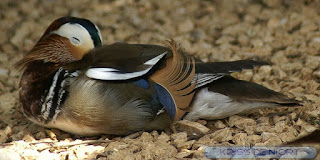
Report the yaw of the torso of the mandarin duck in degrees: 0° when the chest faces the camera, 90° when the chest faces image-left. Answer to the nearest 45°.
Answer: approximately 90°
